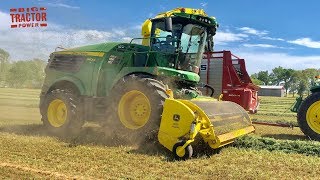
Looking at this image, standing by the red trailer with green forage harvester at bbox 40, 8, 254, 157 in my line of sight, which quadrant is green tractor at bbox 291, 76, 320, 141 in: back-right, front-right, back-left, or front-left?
front-left

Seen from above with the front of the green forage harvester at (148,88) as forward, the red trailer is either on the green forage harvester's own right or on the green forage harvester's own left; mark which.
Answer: on the green forage harvester's own left

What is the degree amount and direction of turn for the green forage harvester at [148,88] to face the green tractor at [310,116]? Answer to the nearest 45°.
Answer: approximately 45° to its left

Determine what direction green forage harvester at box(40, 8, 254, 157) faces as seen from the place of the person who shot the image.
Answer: facing the viewer and to the right of the viewer

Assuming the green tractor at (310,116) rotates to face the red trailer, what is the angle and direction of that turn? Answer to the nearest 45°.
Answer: approximately 135° to its left

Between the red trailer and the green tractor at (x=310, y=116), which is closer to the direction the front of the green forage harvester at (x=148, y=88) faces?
the green tractor

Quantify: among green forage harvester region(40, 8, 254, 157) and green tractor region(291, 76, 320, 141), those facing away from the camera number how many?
0

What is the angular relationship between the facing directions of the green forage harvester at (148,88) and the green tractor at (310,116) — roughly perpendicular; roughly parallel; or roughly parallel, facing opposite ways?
roughly parallel

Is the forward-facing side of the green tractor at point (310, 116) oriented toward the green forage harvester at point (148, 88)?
no

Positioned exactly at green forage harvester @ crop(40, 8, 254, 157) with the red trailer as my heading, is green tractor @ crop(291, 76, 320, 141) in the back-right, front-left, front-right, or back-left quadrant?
front-right

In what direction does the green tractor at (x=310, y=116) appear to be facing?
to the viewer's right
